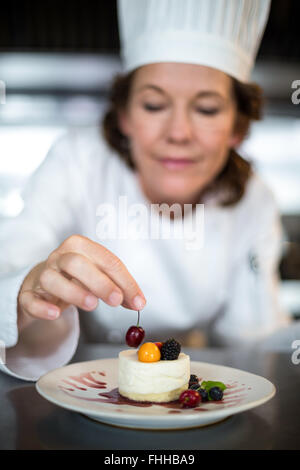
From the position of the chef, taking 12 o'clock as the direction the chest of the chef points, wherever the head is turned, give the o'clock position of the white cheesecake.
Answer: The white cheesecake is roughly at 12 o'clock from the chef.

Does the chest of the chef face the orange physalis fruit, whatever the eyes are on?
yes

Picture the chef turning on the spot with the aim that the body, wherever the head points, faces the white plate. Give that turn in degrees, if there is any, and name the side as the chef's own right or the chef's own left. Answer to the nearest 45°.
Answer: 0° — they already face it

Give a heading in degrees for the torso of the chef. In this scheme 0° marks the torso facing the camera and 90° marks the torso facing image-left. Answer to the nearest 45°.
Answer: approximately 0°

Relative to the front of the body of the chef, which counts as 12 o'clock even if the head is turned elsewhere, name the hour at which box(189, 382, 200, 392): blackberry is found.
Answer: The blackberry is roughly at 12 o'clock from the chef.

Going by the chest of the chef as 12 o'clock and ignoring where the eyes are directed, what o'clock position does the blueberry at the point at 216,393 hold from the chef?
The blueberry is roughly at 12 o'clock from the chef.

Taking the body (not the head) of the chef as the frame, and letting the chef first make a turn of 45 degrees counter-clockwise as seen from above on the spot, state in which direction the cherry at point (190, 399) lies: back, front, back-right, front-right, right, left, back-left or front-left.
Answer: front-right

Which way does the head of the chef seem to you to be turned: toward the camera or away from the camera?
toward the camera

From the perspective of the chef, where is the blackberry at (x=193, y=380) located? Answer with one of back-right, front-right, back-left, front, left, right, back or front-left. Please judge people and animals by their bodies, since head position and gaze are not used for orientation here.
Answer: front

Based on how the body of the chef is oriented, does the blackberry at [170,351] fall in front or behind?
in front
